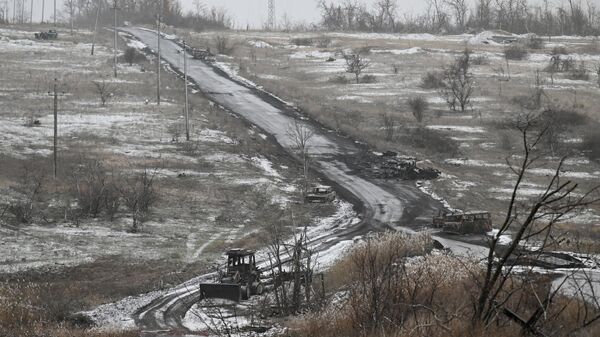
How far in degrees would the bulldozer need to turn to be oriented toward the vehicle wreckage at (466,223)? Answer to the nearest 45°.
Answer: approximately 180°

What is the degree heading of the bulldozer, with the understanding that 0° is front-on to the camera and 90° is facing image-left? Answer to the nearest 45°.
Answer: approximately 45°

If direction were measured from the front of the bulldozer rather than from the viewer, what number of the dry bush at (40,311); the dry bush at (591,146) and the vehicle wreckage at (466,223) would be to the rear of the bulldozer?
2

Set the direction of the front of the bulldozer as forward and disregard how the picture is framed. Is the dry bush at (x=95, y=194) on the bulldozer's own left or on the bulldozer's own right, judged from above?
on the bulldozer's own right

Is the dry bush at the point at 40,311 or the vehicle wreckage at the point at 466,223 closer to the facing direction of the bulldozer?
the dry bush

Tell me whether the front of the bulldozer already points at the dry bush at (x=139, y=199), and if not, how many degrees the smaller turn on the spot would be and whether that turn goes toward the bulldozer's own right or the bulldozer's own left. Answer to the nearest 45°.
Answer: approximately 135° to the bulldozer's own right

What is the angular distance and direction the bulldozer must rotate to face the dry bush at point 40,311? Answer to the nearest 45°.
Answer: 0° — it already faces it

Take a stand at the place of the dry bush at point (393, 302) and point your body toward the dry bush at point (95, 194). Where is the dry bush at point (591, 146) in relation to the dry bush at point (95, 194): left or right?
right

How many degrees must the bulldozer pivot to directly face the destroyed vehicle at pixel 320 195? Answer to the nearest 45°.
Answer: approximately 135° to its right

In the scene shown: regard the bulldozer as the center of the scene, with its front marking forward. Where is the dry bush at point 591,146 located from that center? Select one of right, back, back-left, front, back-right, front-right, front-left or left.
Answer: back
